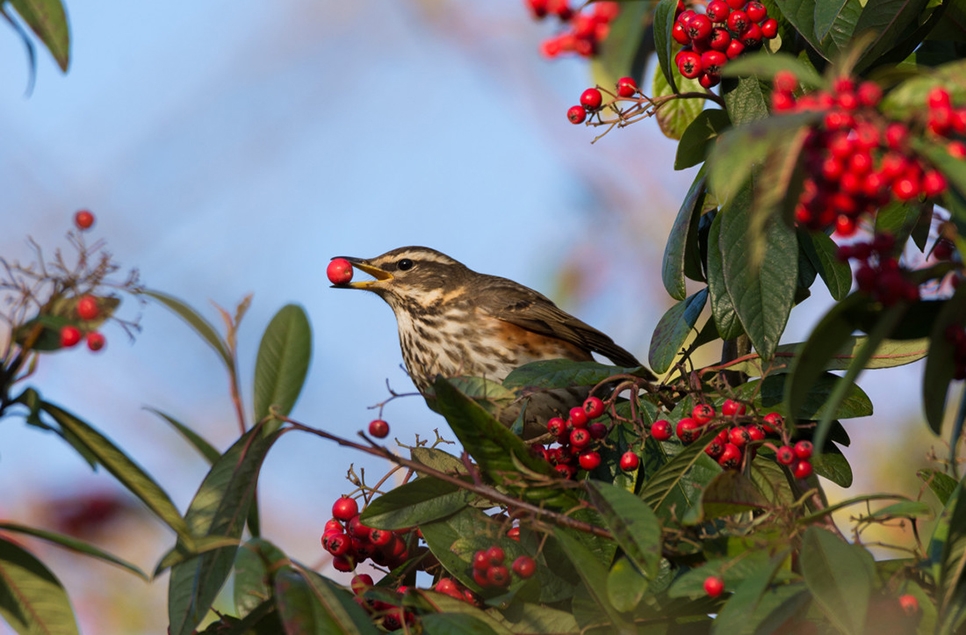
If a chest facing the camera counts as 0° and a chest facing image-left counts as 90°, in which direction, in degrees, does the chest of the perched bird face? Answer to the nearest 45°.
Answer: approximately 90°

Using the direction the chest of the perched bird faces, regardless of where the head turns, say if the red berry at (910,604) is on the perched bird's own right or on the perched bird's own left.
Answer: on the perched bird's own left

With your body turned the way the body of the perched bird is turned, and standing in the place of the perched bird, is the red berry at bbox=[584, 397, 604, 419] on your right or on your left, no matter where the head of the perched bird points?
on your left

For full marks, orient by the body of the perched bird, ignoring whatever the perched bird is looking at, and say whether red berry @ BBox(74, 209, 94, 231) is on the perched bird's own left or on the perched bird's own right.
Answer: on the perched bird's own right

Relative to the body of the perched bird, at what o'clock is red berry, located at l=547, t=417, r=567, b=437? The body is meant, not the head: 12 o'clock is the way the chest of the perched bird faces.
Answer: The red berry is roughly at 9 o'clock from the perched bird.

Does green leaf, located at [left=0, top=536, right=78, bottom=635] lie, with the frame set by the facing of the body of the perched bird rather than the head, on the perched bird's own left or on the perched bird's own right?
on the perched bird's own left
